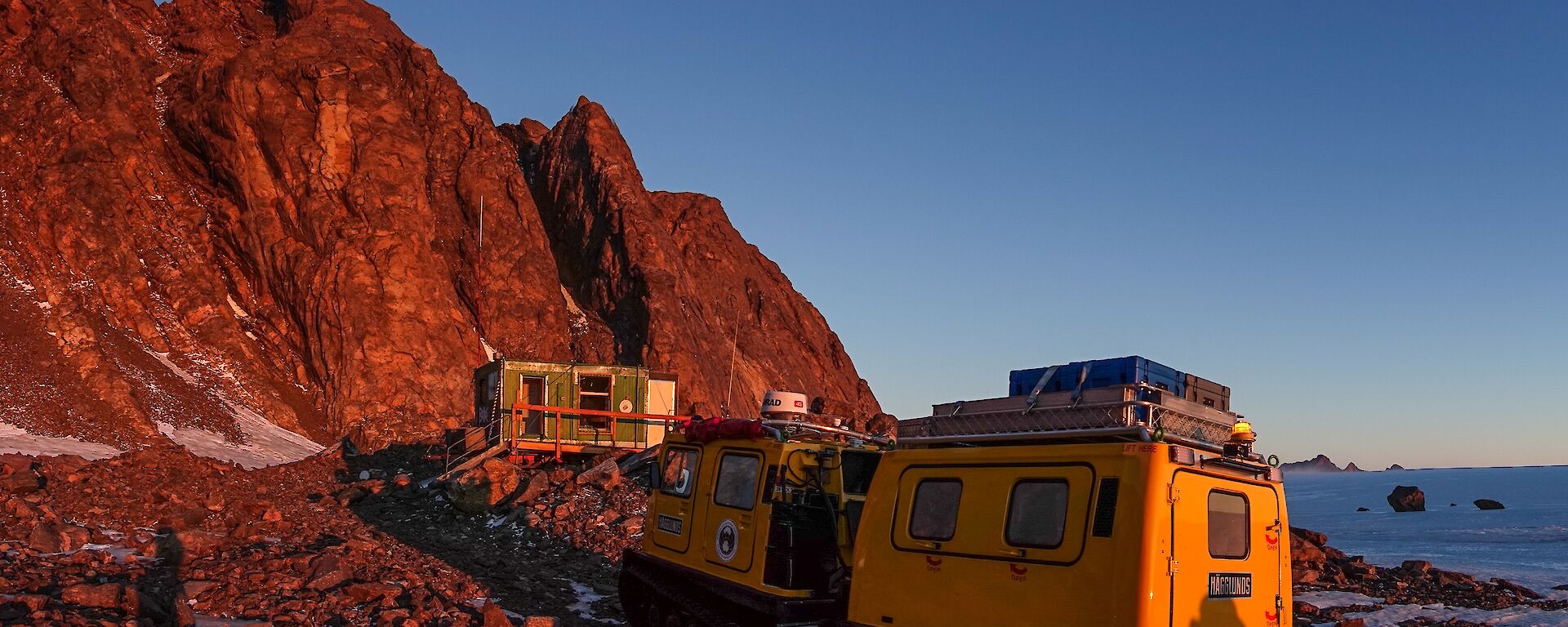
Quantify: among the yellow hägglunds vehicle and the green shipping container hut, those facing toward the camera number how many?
1

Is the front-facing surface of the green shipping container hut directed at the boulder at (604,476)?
yes

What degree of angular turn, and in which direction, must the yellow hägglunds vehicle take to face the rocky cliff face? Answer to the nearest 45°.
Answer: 0° — it already faces it

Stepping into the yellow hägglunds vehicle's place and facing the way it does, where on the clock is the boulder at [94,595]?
The boulder is roughly at 11 o'clock from the yellow hägglunds vehicle.

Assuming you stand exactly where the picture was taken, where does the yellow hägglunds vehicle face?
facing away from the viewer and to the left of the viewer

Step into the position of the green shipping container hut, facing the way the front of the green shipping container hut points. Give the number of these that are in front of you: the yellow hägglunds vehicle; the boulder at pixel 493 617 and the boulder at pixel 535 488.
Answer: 3

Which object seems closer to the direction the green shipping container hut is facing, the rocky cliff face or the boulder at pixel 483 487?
the boulder

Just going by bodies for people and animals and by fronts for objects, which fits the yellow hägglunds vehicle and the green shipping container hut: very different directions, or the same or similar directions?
very different directions

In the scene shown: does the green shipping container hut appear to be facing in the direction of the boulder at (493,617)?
yes

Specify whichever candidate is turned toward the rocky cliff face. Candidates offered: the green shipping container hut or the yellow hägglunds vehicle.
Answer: the yellow hägglunds vehicle

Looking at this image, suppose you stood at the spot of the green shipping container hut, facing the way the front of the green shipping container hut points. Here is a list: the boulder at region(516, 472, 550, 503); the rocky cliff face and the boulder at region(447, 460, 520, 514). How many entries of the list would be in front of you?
2

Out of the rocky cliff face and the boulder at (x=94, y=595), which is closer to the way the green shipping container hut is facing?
the boulder
